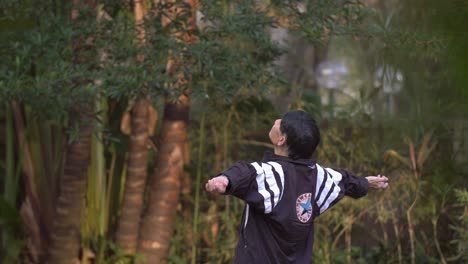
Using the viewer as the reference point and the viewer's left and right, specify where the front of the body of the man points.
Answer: facing away from the viewer and to the left of the viewer

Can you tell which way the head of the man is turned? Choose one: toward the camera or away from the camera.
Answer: away from the camera

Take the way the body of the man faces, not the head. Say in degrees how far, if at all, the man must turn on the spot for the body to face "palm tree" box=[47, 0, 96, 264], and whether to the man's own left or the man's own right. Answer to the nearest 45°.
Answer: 0° — they already face it

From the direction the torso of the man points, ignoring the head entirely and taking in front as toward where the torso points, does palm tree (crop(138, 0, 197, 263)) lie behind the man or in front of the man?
in front

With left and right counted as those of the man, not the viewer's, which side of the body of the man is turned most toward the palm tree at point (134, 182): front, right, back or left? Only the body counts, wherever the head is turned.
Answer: front
